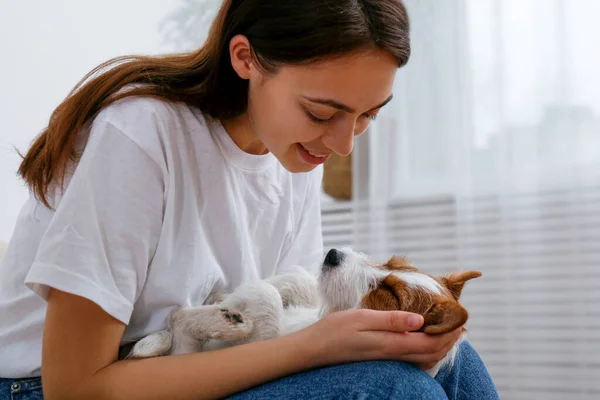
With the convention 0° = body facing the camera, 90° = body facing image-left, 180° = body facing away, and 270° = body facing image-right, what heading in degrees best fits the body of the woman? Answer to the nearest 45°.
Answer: approximately 315°
